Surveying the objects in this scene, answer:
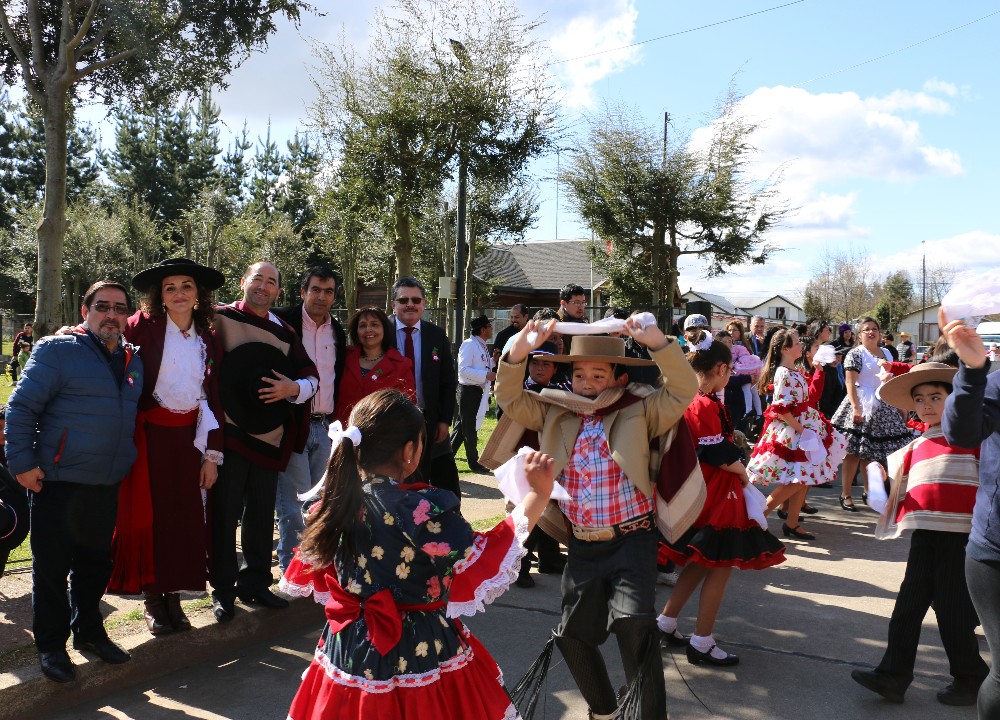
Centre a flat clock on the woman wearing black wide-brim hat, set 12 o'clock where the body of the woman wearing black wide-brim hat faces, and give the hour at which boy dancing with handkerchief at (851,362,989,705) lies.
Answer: The boy dancing with handkerchief is roughly at 10 o'clock from the woman wearing black wide-brim hat.

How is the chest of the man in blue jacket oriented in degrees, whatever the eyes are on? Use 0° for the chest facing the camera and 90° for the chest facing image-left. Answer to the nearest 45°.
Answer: approximately 315°

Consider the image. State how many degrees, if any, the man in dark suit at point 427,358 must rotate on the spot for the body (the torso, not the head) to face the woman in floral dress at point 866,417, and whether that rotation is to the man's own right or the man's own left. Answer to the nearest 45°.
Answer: approximately 135° to the man's own left

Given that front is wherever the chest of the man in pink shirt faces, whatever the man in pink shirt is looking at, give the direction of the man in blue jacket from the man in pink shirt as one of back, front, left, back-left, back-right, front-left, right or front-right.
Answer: front-right

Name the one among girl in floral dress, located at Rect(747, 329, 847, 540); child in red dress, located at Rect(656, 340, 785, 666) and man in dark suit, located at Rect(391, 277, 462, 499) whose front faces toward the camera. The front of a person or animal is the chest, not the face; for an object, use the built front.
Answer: the man in dark suit

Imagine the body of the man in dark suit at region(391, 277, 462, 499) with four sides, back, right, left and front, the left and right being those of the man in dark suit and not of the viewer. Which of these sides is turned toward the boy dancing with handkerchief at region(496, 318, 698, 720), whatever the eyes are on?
front

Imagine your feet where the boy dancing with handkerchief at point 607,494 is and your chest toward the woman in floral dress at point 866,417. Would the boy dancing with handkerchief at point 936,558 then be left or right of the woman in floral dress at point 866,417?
right

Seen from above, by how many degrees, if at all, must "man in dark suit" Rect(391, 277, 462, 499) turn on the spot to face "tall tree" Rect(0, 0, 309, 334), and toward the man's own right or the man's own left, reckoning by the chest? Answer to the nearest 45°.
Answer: approximately 135° to the man's own right

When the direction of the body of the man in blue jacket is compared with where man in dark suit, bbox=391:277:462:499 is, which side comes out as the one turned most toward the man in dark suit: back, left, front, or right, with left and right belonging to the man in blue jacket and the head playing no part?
left

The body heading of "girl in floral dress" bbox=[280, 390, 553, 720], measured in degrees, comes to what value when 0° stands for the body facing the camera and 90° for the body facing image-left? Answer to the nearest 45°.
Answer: approximately 225°
